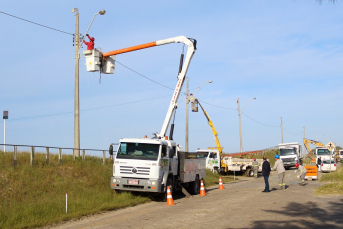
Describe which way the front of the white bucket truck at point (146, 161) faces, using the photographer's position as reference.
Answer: facing the viewer and to the left of the viewer

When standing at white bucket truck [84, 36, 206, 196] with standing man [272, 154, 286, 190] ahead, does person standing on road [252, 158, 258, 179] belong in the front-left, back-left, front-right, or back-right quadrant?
front-left

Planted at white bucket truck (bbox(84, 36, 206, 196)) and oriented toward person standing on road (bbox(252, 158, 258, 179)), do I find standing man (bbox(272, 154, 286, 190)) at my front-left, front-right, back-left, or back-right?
front-right

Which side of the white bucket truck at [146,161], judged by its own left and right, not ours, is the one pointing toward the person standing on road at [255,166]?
back
